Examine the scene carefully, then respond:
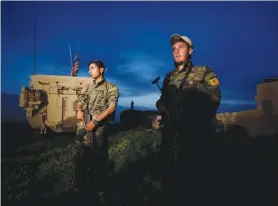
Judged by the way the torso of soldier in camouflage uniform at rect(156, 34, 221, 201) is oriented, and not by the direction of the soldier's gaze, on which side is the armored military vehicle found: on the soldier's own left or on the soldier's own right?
on the soldier's own right

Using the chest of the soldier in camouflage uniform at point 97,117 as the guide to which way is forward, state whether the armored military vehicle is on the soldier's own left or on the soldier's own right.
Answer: on the soldier's own right

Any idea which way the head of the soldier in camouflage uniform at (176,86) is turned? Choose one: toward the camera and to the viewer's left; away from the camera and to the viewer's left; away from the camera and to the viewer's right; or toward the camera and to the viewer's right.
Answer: toward the camera and to the viewer's left
